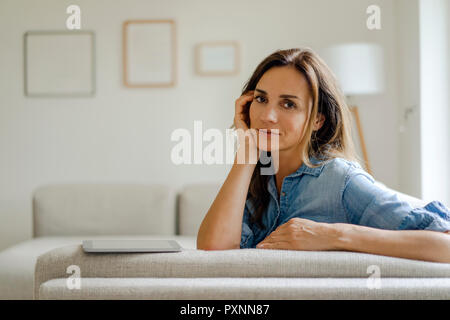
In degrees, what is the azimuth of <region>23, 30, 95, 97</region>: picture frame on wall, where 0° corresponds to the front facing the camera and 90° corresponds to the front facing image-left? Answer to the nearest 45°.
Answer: approximately 0°

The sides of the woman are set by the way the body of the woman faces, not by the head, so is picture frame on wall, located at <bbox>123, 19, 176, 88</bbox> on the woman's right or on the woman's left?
on the woman's right

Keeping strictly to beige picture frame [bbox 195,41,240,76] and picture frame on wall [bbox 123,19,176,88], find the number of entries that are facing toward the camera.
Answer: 2

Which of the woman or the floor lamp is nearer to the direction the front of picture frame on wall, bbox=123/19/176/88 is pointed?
the woman

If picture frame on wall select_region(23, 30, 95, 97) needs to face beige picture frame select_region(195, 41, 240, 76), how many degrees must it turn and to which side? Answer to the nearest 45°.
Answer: approximately 90° to its left

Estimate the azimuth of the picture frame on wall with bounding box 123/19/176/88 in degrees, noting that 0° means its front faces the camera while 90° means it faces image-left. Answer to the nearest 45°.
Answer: approximately 0°
